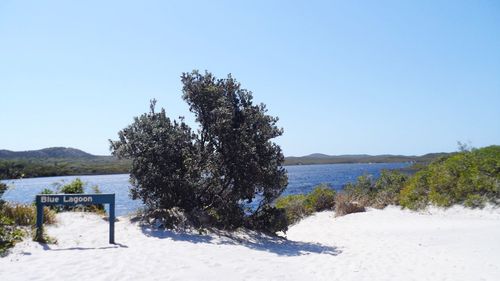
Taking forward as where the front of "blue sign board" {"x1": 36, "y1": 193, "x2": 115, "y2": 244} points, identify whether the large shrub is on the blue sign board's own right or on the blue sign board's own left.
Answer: on the blue sign board's own left

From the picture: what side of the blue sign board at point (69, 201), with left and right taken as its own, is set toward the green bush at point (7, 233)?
right

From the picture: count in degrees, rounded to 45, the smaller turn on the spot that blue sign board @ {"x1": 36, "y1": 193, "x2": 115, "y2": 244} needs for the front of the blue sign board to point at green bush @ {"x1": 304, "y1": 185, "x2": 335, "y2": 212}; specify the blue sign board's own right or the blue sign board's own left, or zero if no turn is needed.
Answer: approximately 135° to the blue sign board's own left

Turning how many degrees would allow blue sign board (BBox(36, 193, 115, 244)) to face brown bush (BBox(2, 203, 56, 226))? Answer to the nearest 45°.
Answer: approximately 135° to its right

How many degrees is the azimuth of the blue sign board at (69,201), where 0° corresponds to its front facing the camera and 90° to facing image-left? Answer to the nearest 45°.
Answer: approximately 0°

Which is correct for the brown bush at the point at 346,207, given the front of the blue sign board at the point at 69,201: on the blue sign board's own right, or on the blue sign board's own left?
on the blue sign board's own left
